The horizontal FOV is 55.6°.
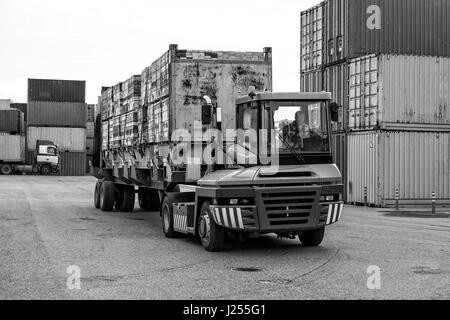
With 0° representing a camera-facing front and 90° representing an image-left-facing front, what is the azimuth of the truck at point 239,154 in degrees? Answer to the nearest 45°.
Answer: approximately 315°

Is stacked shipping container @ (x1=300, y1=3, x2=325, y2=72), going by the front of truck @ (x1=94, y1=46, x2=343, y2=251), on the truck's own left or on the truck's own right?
on the truck's own left

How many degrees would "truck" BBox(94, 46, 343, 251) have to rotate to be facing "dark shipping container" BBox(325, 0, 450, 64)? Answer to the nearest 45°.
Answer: approximately 90° to its left
